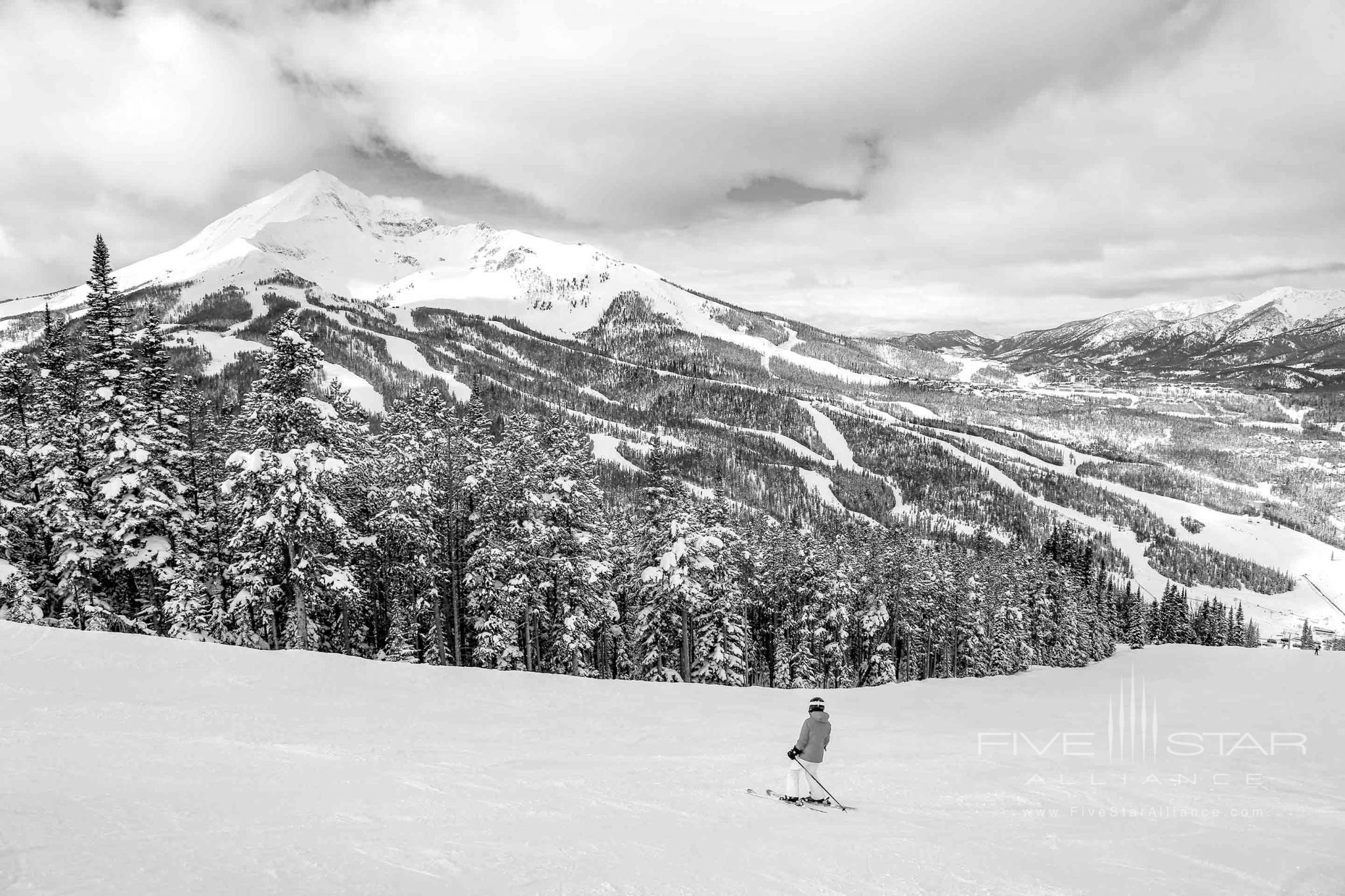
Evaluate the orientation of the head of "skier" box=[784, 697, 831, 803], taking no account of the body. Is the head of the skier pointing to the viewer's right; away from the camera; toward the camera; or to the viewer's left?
away from the camera

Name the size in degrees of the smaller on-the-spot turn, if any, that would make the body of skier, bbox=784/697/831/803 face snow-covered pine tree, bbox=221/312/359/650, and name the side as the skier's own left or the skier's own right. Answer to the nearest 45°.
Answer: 0° — they already face it

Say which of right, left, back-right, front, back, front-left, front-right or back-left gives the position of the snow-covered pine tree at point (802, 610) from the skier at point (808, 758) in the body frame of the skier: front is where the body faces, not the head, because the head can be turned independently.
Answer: front-right

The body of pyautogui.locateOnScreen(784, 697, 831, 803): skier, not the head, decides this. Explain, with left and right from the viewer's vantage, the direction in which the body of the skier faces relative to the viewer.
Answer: facing away from the viewer and to the left of the viewer

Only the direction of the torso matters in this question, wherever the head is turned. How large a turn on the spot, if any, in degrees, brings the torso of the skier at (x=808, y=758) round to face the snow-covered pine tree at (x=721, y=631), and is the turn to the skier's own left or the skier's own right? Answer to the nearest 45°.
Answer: approximately 45° to the skier's own right
